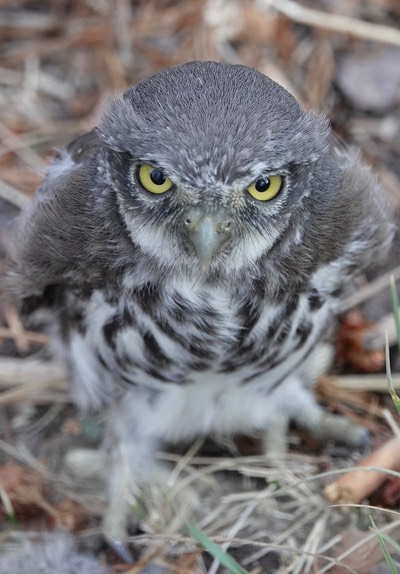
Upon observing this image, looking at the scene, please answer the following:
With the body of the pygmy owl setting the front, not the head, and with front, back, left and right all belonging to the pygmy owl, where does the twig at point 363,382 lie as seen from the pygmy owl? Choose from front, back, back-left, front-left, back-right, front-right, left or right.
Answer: back-left

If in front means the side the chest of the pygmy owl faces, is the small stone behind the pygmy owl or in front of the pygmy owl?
behind

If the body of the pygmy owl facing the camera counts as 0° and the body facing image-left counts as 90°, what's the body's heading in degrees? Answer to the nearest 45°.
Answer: approximately 0°

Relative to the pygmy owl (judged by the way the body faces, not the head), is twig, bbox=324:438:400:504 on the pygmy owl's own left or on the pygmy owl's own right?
on the pygmy owl's own left
